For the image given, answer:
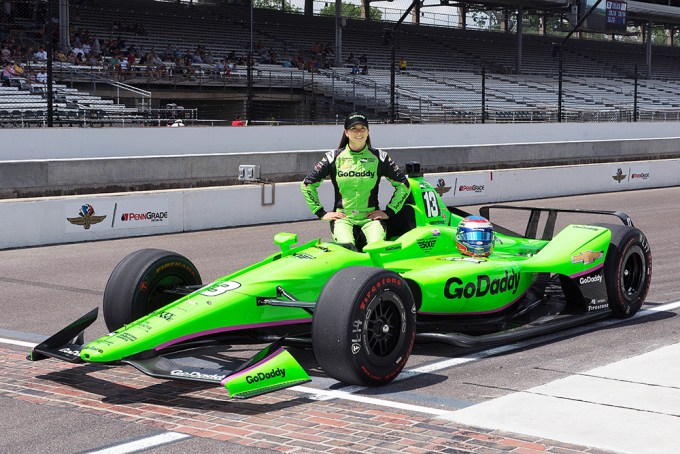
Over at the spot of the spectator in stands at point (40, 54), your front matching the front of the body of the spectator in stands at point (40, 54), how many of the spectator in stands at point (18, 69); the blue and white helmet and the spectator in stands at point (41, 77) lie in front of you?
3

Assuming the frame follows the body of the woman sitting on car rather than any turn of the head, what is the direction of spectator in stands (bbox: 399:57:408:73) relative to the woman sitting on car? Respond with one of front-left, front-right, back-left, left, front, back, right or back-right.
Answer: back

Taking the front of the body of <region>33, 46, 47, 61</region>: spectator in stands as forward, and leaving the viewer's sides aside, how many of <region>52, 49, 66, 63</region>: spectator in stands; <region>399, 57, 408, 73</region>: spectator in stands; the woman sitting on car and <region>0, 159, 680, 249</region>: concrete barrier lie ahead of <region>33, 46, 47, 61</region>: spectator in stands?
2

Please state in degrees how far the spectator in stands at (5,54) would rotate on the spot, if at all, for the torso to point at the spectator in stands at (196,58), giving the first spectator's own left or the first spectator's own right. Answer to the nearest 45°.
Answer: approximately 135° to the first spectator's own left

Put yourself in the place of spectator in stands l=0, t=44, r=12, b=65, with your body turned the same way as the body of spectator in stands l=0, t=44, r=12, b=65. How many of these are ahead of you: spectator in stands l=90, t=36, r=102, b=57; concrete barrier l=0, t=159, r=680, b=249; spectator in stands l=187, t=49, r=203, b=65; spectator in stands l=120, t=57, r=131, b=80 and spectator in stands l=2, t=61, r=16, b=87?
2
